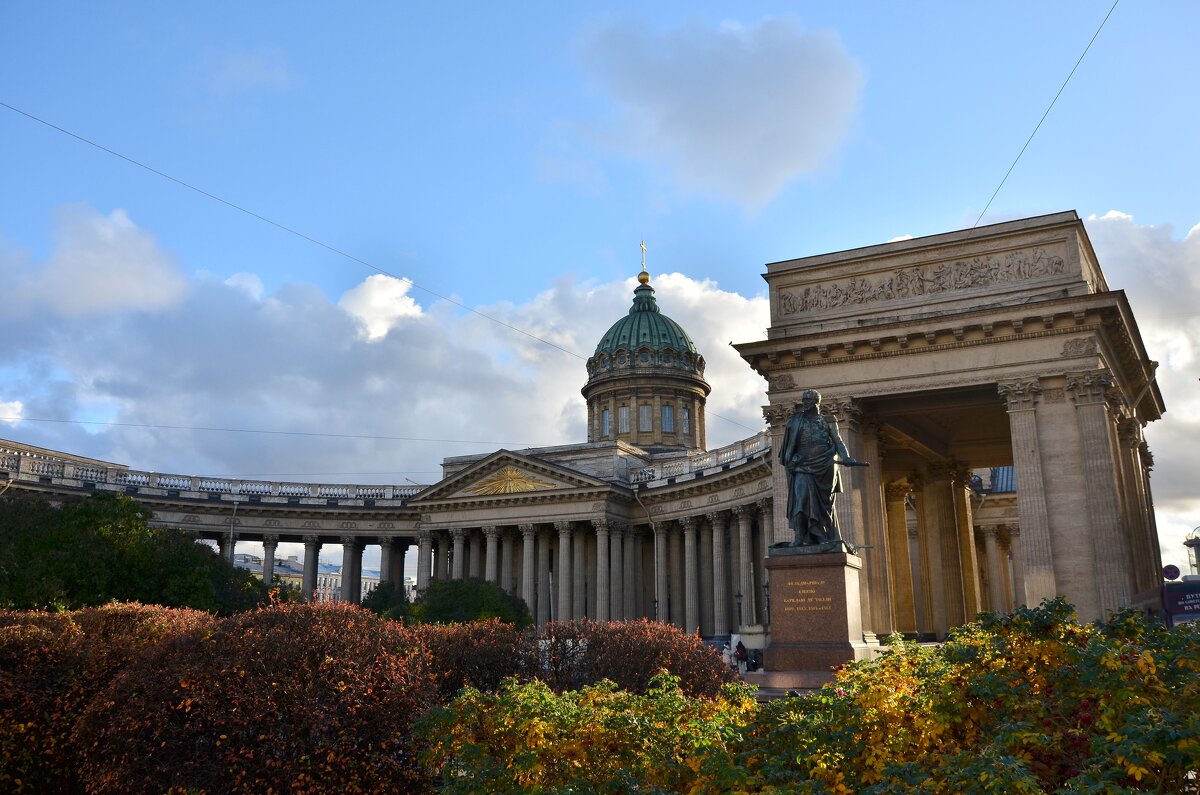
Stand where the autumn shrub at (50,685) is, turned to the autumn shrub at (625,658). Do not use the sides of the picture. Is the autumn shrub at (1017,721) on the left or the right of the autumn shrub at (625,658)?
right

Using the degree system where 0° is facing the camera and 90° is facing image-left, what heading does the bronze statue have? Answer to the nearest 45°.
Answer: approximately 0°

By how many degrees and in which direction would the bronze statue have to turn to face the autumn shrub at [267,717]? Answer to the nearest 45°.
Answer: approximately 45° to its right

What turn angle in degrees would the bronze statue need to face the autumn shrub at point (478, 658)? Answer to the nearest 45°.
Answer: approximately 45° to its right

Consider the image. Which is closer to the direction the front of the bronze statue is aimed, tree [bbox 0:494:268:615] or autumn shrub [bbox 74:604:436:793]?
the autumn shrub

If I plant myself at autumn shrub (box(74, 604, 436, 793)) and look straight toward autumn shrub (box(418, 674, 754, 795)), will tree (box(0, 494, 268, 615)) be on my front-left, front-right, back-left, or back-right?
back-left

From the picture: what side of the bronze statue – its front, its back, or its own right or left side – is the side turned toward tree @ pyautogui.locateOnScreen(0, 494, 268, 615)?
right

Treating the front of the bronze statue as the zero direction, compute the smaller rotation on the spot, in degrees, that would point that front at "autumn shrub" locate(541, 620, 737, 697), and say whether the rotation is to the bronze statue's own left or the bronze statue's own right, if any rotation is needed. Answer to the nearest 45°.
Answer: approximately 45° to the bronze statue's own right

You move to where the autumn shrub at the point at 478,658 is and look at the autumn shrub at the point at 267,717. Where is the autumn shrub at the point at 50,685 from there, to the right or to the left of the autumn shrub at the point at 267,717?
right
